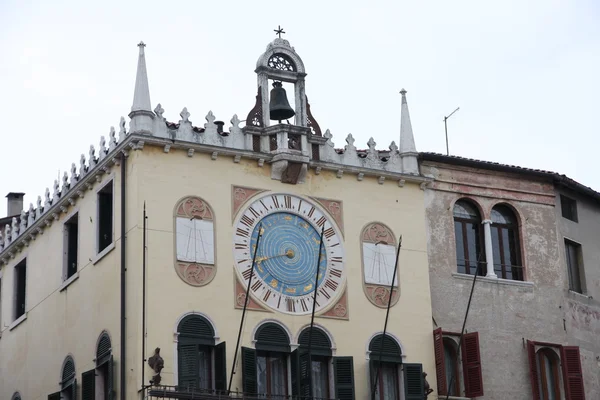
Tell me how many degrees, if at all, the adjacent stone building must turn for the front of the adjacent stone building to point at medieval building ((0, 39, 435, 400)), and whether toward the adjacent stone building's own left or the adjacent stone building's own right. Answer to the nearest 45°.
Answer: approximately 45° to the adjacent stone building's own right

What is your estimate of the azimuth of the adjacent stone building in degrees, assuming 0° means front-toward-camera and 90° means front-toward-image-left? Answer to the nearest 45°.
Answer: approximately 0°
